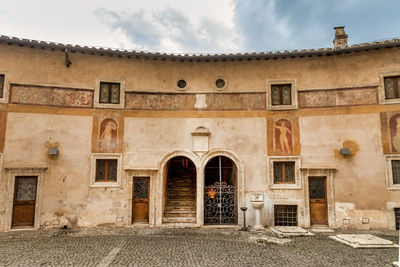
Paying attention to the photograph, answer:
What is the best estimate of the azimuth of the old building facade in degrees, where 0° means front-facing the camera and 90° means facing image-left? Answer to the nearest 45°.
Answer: approximately 0°
